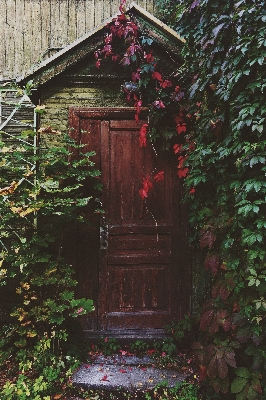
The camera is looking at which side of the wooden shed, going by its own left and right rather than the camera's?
front

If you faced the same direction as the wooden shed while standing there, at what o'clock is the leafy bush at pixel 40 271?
The leafy bush is roughly at 2 o'clock from the wooden shed.
